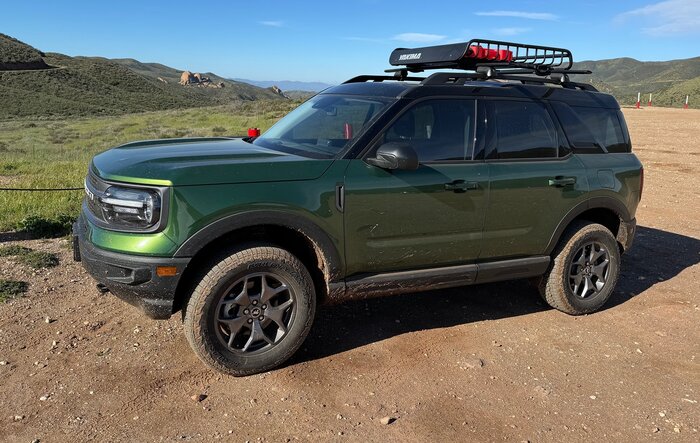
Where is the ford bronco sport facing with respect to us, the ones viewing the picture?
facing the viewer and to the left of the viewer
